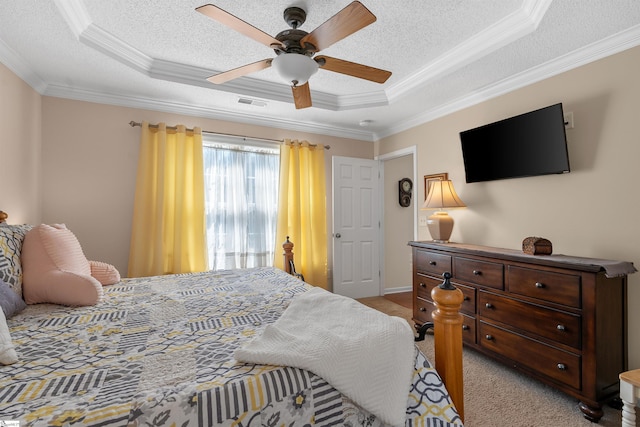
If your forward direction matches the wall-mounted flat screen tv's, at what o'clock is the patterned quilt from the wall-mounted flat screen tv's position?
The patterned quilt is roughly at 11 o'clock from the wall-mounted flat screen tv.

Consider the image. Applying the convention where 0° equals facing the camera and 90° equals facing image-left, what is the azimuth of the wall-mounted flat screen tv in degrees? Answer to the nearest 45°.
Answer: approximately 45°

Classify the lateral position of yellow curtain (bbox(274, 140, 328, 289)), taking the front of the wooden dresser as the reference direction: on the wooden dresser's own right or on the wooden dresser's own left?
on the wooden dresser's own right

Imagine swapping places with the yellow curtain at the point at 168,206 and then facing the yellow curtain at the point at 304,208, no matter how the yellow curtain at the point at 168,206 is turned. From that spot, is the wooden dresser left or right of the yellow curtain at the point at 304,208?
right

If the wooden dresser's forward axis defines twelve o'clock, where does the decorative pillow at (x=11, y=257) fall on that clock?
The decorative pillow is roughly at 12 o'clock from the wooden dresser.

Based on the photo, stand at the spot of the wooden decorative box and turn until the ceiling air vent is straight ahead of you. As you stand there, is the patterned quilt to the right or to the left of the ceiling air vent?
left

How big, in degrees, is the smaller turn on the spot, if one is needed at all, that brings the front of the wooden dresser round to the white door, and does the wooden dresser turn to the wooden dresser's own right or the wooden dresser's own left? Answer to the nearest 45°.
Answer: approximately 90° to the wooden dresser's own right
